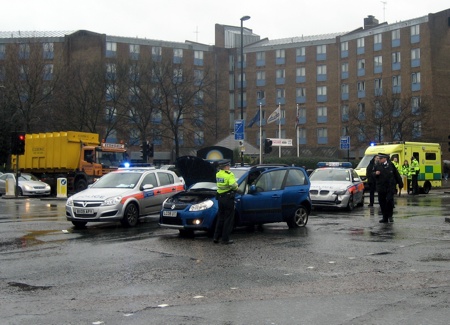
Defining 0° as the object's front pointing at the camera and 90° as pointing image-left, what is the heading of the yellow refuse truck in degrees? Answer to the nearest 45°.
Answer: approximately 315°

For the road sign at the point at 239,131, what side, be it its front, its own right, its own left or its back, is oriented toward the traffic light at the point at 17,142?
right

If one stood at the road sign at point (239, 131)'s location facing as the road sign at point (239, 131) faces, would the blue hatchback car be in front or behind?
in front

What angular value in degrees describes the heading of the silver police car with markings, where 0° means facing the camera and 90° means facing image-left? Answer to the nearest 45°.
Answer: approximately 45°

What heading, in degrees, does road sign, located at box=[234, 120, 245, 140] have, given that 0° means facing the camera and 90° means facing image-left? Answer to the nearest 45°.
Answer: approximately 0°

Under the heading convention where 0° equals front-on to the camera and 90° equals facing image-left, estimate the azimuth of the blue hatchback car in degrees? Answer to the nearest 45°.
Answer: approximately 45°

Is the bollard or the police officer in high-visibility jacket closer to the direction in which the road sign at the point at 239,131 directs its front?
the police officer in high-visibility jacket

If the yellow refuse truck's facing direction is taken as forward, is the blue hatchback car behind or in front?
in front

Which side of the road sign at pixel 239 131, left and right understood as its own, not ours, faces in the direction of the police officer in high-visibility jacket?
front
